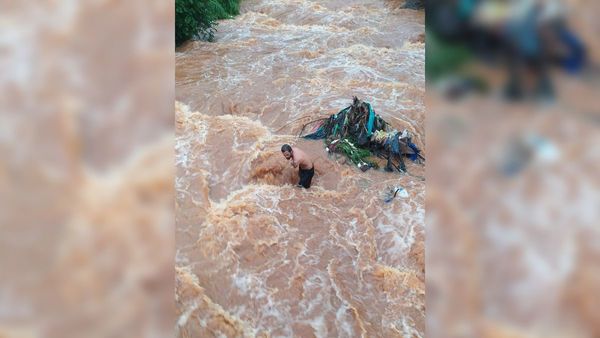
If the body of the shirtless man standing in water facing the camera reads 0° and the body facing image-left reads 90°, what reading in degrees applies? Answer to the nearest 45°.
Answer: approximately 90°
